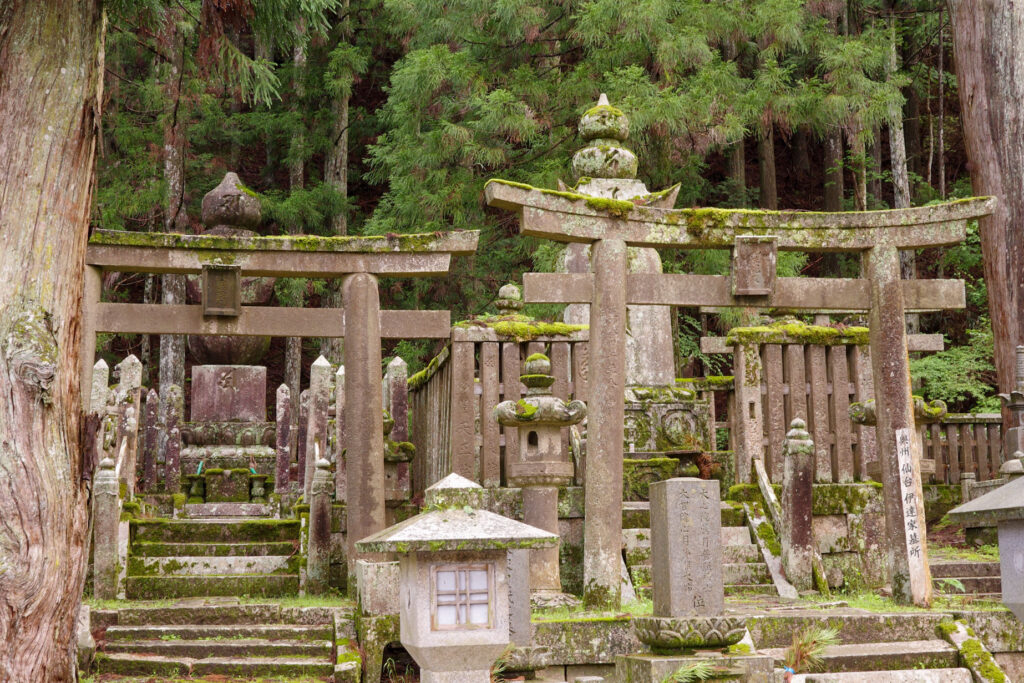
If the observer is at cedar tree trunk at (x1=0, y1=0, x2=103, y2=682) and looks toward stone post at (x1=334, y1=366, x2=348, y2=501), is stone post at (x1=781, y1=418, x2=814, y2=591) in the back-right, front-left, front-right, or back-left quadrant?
front-right

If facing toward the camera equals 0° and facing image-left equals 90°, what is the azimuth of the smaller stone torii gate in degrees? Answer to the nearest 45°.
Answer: approximately 0°

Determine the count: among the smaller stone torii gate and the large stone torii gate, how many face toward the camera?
2

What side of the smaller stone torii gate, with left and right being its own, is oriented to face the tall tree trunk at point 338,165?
back

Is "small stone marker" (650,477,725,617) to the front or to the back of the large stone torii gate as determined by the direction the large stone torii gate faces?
to the front

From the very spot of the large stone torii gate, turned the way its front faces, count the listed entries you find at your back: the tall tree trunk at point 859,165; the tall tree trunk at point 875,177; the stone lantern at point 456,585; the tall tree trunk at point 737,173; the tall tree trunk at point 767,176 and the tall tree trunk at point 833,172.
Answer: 5

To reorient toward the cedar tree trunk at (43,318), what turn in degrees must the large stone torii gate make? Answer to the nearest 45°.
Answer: approximately 45° to its right

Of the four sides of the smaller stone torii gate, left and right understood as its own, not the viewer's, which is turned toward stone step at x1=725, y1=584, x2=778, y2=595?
left

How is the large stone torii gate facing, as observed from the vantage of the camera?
facing the viewer

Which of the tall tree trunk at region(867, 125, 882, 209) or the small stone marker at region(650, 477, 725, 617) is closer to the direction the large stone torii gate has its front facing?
the small stone marker

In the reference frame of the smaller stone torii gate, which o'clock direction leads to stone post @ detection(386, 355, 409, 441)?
The stone post is roughly at 7 o'clock from the smaller stone torii gate.

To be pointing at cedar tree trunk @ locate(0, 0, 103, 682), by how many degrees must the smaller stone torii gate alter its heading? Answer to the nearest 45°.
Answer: approximately 45° to its right

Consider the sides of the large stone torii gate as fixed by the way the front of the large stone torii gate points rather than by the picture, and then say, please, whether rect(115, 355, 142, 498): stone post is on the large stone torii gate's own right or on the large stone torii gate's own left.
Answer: on the large stone torii gate's own right

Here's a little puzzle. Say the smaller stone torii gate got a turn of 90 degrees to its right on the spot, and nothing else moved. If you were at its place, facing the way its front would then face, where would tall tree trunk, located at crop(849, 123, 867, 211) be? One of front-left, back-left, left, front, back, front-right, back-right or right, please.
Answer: back-right

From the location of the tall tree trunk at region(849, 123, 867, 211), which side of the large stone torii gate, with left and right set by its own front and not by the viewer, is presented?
back
